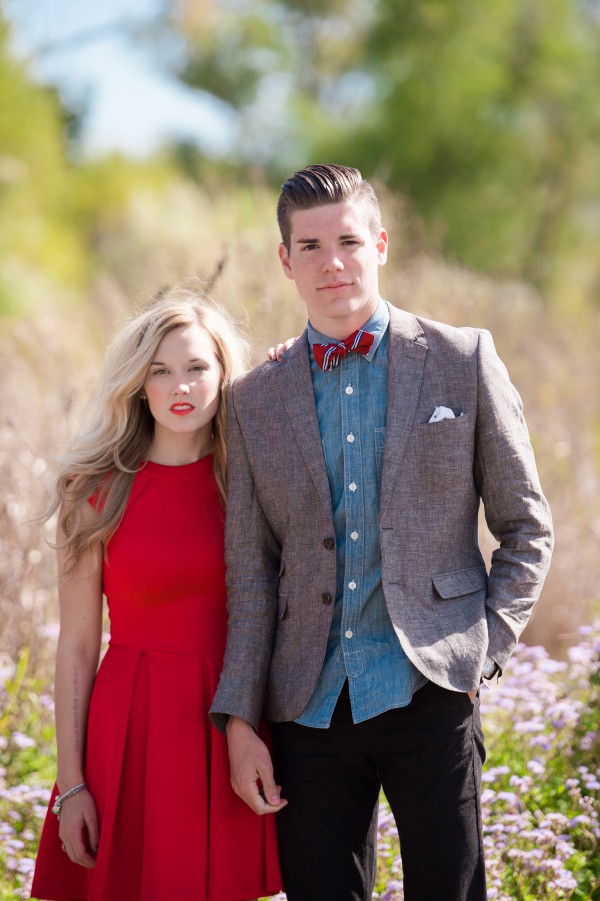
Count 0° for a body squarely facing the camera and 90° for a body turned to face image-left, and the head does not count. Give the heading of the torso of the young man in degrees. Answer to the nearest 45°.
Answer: approximately 0°
